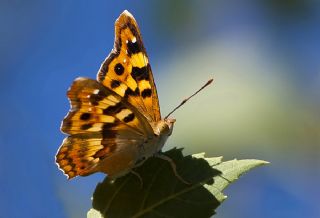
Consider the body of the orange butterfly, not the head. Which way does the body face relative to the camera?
to the viewer's right
